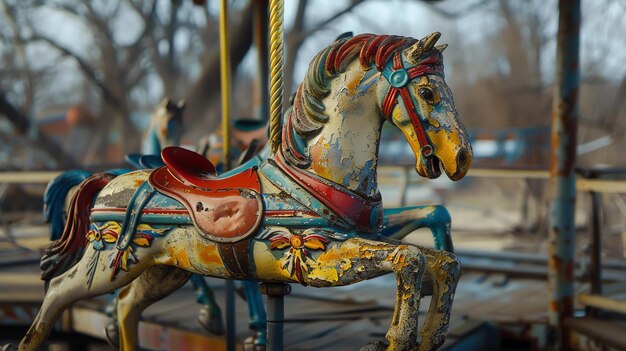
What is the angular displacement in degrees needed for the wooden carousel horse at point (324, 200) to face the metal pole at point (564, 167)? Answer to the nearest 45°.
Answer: approximately 45° to its left

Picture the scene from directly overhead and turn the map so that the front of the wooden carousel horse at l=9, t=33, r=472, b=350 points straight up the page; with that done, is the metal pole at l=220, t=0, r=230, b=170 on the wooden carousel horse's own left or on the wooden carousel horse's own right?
on the wooden carousel horse's own left

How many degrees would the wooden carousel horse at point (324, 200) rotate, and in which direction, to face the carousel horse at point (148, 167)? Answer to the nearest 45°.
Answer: approximately 135° to its left

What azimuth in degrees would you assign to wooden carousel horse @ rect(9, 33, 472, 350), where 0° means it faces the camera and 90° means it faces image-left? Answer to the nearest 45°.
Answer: approximately 270°

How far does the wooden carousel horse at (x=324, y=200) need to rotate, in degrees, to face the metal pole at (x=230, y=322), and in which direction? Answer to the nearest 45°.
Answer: approximately 90° to its left

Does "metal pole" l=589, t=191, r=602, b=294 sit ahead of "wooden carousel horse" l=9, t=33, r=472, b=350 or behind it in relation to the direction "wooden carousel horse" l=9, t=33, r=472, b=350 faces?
ahead
